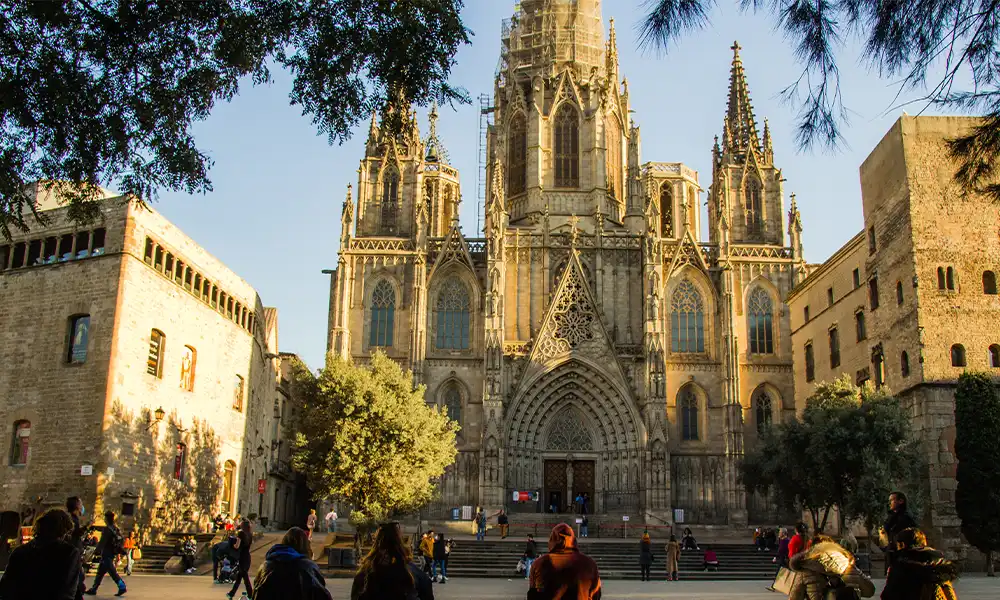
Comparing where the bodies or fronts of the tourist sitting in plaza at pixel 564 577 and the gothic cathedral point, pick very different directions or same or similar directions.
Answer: very different directions

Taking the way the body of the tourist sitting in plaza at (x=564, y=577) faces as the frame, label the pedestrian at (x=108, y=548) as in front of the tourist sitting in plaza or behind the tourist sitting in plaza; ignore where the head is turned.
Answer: in front

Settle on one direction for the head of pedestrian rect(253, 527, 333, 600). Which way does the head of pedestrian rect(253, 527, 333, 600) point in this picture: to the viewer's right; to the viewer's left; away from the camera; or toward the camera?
away from the camera

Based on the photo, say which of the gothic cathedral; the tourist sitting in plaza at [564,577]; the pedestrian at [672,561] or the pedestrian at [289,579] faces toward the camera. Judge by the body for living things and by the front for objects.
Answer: the gothic cathedral

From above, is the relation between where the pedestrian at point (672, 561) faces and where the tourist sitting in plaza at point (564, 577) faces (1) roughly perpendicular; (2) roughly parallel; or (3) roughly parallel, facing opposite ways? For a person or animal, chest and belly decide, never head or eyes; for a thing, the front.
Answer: roughly parallel

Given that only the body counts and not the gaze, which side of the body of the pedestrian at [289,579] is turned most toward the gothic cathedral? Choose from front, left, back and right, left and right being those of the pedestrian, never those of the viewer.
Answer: front

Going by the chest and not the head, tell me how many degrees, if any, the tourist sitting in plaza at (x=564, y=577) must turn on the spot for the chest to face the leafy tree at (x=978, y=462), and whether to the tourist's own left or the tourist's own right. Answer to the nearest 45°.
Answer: approximately 45° to the tourist's own right

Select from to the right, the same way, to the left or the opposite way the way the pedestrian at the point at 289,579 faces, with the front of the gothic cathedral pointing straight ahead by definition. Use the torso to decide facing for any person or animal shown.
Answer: the opposite way

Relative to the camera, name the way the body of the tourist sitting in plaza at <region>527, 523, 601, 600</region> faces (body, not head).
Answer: away from the camera

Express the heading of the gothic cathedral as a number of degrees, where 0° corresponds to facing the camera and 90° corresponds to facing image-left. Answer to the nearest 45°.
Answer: approximately 0°

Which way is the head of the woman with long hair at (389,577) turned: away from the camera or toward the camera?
away from the camera

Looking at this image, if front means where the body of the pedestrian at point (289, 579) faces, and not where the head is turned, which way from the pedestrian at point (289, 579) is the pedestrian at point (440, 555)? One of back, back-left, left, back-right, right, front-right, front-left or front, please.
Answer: front

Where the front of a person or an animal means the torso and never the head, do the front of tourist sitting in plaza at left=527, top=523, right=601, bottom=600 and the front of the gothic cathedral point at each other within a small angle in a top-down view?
yes

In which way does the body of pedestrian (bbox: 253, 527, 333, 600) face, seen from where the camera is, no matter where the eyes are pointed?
away from the camera

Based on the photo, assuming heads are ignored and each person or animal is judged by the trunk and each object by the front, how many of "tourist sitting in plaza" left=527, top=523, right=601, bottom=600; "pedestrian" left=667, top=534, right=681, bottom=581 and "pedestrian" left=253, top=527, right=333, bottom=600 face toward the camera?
0

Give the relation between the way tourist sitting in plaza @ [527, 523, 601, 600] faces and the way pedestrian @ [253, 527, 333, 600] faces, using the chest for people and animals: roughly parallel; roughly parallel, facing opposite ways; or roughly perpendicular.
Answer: roughly parallel

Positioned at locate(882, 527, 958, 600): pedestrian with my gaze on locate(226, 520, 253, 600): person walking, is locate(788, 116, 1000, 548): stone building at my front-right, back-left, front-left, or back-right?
front-right

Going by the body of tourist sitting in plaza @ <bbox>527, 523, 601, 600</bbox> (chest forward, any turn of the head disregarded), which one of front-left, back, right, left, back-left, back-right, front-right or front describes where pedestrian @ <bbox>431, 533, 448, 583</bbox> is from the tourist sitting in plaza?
front

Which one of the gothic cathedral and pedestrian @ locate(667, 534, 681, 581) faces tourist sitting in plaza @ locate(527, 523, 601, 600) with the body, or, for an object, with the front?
the gothic cathedral

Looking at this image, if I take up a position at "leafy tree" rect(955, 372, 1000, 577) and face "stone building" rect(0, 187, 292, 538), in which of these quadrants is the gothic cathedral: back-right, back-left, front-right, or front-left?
front-right
